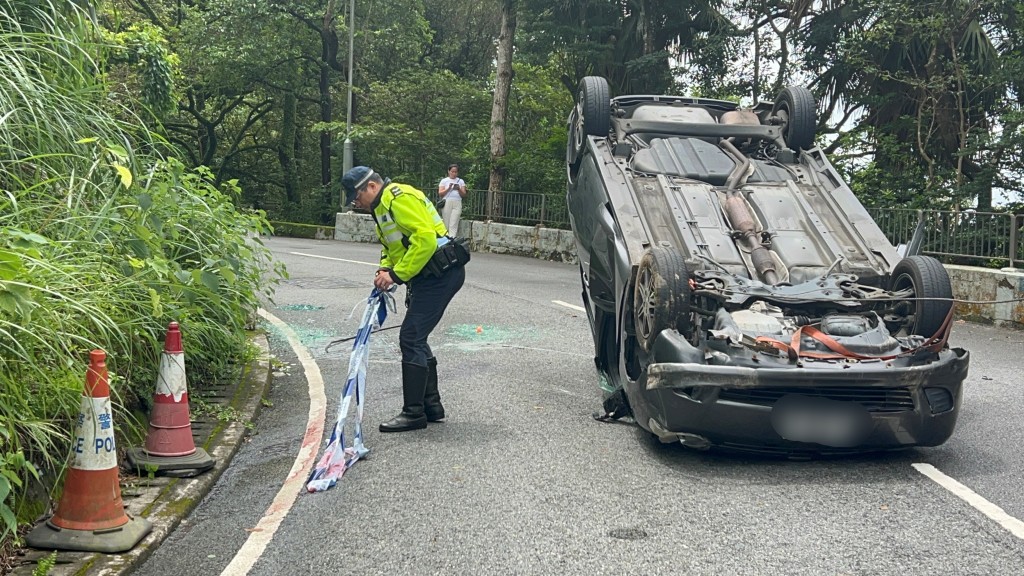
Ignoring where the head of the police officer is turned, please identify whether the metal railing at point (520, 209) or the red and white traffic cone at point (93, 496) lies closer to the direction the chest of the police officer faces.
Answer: the red and white traffic cone

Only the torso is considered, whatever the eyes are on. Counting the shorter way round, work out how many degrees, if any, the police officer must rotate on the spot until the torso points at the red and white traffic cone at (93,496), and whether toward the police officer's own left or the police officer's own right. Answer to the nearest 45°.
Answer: approximately 45° to the police officer's own left

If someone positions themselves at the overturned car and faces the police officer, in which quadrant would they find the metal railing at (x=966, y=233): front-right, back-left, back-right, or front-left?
back-right

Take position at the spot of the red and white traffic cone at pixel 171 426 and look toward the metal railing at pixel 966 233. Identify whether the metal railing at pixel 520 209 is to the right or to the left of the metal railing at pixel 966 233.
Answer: left

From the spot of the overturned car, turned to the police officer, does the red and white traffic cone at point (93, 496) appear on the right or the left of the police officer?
left

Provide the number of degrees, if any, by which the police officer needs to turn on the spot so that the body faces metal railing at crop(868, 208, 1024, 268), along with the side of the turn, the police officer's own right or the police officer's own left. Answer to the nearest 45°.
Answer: approximately 135° to the police officer's own right

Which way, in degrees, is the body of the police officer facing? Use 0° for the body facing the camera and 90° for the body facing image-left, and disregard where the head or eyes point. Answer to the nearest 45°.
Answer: approximately 90°

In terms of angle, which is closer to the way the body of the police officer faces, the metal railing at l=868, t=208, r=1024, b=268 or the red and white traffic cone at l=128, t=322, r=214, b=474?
the red and white traffic cone

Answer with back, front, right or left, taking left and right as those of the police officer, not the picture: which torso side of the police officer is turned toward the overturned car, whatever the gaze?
back

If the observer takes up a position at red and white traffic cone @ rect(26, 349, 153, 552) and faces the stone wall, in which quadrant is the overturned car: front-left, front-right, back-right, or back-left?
front-right

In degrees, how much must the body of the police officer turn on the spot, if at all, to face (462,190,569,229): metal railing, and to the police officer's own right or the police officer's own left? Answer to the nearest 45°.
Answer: approximately 90° to the police officer's own right
